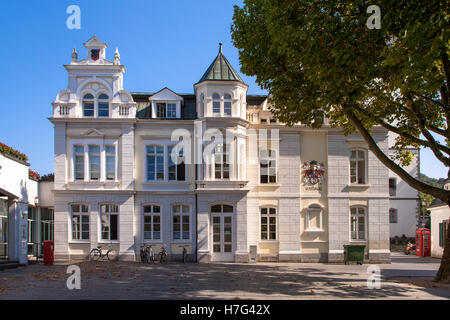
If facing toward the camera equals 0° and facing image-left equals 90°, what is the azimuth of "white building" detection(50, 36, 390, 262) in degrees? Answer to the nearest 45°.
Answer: approximately 0°

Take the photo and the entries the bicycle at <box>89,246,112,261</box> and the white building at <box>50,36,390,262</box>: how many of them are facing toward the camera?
1

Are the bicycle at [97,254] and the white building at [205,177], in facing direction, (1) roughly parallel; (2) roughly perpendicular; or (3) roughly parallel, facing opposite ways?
roughly perpendicular

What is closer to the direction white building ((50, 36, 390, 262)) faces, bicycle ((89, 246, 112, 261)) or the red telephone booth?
the bicycle

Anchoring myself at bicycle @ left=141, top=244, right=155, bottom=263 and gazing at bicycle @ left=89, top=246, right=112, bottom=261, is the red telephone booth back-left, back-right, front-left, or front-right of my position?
back-right

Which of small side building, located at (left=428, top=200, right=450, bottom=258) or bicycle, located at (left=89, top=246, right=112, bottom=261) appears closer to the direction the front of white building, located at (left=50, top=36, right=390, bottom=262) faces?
the bicycle
